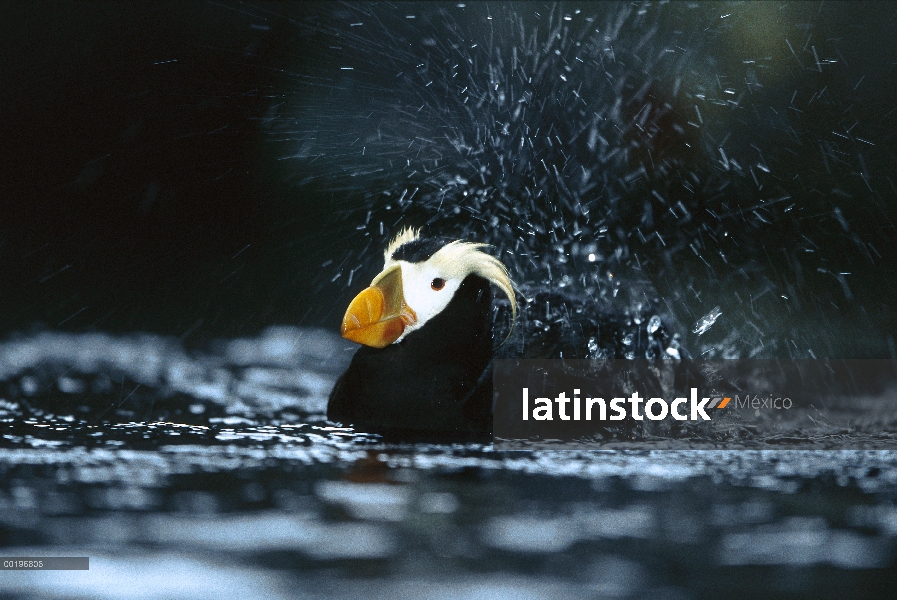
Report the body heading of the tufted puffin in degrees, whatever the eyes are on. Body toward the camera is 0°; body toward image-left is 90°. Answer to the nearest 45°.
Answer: approximately 45°

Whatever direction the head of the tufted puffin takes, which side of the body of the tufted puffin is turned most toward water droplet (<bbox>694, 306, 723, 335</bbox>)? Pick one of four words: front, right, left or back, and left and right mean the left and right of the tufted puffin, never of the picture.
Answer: back
